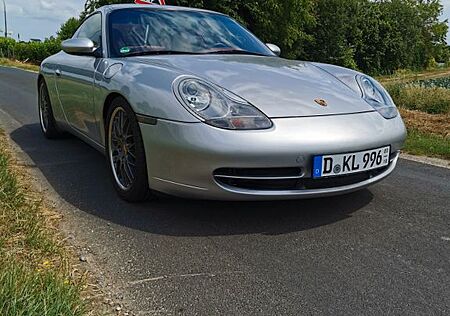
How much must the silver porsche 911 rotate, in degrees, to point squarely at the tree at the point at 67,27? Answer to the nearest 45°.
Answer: approximately 135° to its left

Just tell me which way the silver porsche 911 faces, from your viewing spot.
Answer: facing the viewer and to the right of the viewer
